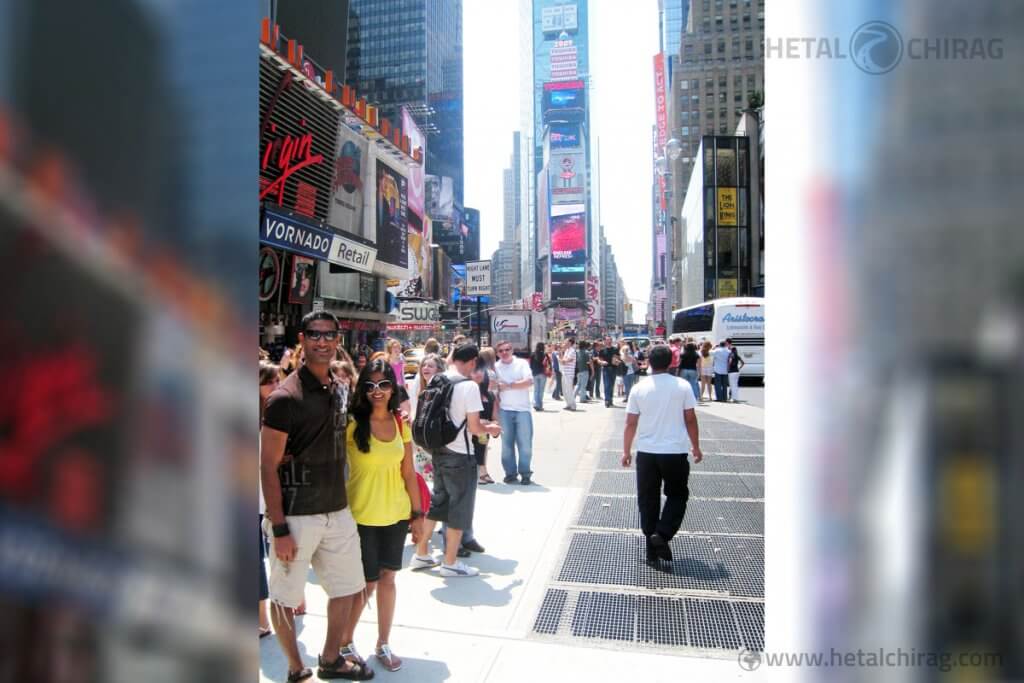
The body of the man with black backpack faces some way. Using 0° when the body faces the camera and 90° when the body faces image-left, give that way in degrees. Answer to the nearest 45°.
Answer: approximately 225°

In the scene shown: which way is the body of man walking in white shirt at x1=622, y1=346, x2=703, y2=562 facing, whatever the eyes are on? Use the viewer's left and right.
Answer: facing away from the viewer

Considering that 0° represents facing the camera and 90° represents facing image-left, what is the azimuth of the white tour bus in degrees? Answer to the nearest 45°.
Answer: approximately 135°

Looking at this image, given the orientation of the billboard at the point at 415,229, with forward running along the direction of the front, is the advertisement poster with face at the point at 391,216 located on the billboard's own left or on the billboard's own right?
on the billboard's own right

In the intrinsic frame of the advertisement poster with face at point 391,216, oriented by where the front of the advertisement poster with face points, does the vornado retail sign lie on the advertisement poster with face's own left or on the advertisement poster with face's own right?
on the advertisement poster with face's own right

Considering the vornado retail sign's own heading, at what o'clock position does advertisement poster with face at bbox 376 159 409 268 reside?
The advertisement poster with face is roughly at 8 o'clock from the vornado retail sign.
